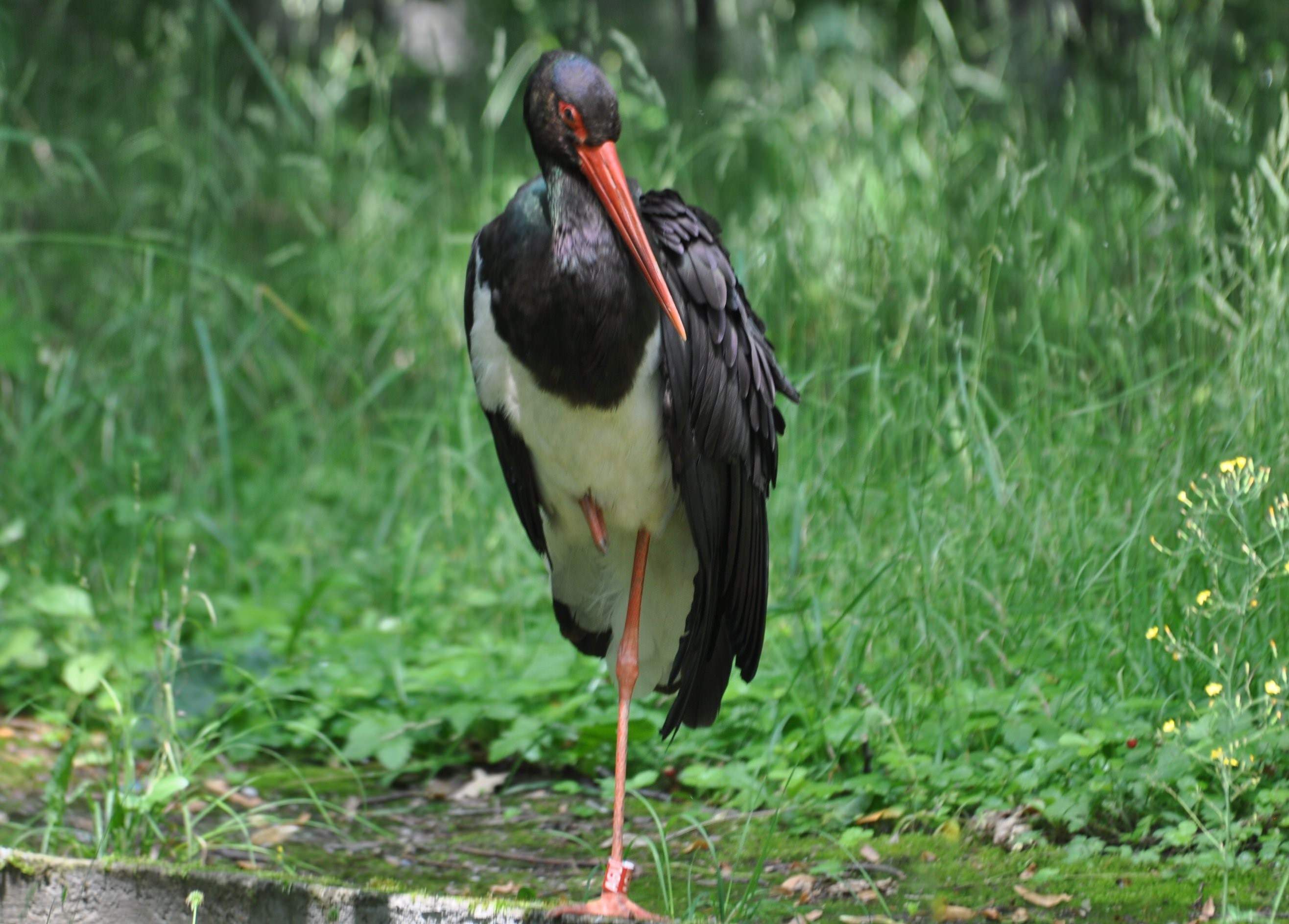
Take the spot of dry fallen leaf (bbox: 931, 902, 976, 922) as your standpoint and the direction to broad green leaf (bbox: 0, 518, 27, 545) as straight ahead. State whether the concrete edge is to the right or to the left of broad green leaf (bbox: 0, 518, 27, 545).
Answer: left

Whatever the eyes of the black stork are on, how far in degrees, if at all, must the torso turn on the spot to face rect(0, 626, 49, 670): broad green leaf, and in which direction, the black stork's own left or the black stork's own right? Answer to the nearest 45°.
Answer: approximately 135° to the black stork's own right

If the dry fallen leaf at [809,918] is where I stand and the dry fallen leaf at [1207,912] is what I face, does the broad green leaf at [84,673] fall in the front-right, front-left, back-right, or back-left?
back-left

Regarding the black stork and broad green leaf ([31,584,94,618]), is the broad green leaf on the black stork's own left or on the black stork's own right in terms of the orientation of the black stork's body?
on the black stork's own right

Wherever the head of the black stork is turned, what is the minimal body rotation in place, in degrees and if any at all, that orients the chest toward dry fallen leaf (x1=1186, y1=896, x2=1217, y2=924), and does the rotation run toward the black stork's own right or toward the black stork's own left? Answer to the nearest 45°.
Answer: approximately 45° to the black stork's own left

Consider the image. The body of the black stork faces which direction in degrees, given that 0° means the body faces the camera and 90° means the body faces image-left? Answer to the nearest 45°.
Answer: approximately 0°

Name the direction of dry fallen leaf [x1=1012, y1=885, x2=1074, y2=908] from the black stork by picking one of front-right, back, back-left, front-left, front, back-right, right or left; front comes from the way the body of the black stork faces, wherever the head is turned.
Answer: front-left

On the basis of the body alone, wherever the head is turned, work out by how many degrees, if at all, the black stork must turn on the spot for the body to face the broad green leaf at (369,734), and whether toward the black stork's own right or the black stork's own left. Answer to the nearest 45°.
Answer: approximately 135° to the black stork's own right
